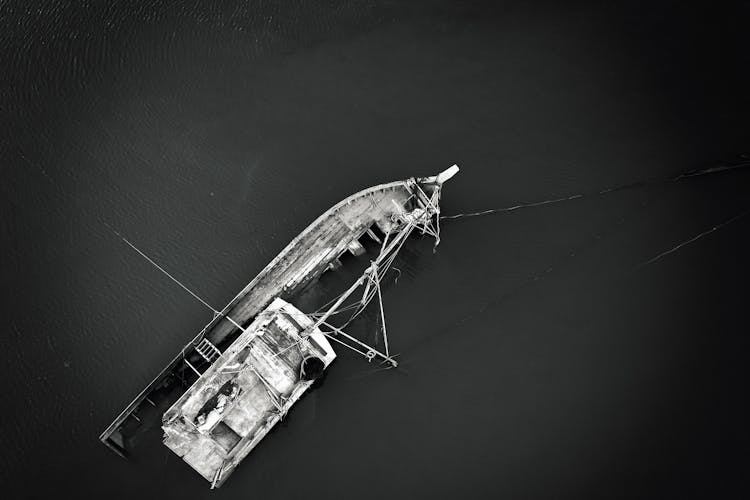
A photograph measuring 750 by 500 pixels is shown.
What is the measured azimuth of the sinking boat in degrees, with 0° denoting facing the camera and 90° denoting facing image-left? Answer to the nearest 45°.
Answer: approximately 225°
